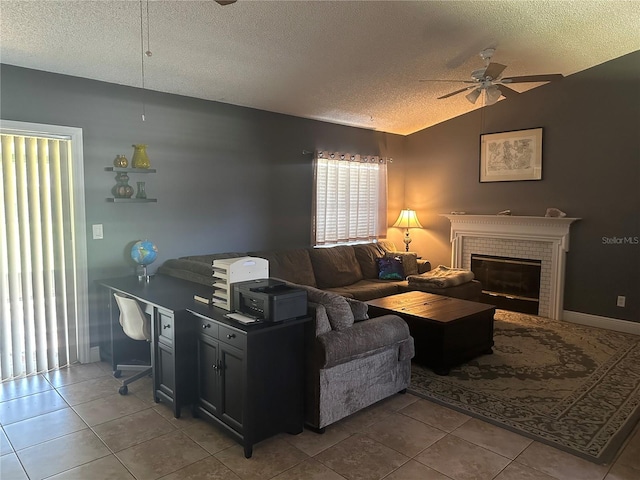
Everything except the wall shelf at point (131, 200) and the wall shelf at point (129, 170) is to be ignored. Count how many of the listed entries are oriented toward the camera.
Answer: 2

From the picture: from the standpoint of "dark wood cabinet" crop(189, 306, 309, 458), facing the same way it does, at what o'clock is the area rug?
The area rug is roughly at 7 o'clock from the dark wood cabinet.

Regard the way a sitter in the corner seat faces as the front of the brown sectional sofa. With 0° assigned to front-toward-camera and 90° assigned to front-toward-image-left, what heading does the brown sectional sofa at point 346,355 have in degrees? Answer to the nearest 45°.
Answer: approximately 315°

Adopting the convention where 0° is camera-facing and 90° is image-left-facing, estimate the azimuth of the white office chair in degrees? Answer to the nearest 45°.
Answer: approximately 225°

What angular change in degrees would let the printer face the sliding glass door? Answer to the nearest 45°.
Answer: approximately 90° to its right

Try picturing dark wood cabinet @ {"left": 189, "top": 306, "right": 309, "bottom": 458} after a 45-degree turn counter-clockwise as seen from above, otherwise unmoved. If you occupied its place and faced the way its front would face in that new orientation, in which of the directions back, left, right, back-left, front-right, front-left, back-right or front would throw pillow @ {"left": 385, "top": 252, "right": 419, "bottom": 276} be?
back-left

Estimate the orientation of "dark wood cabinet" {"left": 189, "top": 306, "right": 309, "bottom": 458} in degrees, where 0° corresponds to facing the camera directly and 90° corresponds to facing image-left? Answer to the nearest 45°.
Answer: approximately 45°

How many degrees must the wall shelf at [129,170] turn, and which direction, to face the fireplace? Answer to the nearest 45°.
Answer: approximately 90° to its left

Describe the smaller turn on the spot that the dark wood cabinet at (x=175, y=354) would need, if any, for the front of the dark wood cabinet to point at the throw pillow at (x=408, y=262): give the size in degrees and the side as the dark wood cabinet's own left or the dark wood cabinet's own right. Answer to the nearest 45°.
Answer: approximately 180°

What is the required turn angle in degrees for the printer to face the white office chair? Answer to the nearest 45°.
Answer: approximately 90° to its right

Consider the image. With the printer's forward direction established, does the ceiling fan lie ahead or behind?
behind

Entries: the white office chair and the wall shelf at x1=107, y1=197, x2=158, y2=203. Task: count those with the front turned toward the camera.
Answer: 1

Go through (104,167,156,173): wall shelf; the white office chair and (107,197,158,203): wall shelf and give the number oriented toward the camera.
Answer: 2

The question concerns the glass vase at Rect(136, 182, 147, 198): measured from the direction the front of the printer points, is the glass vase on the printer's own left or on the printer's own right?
on the printer's own right
